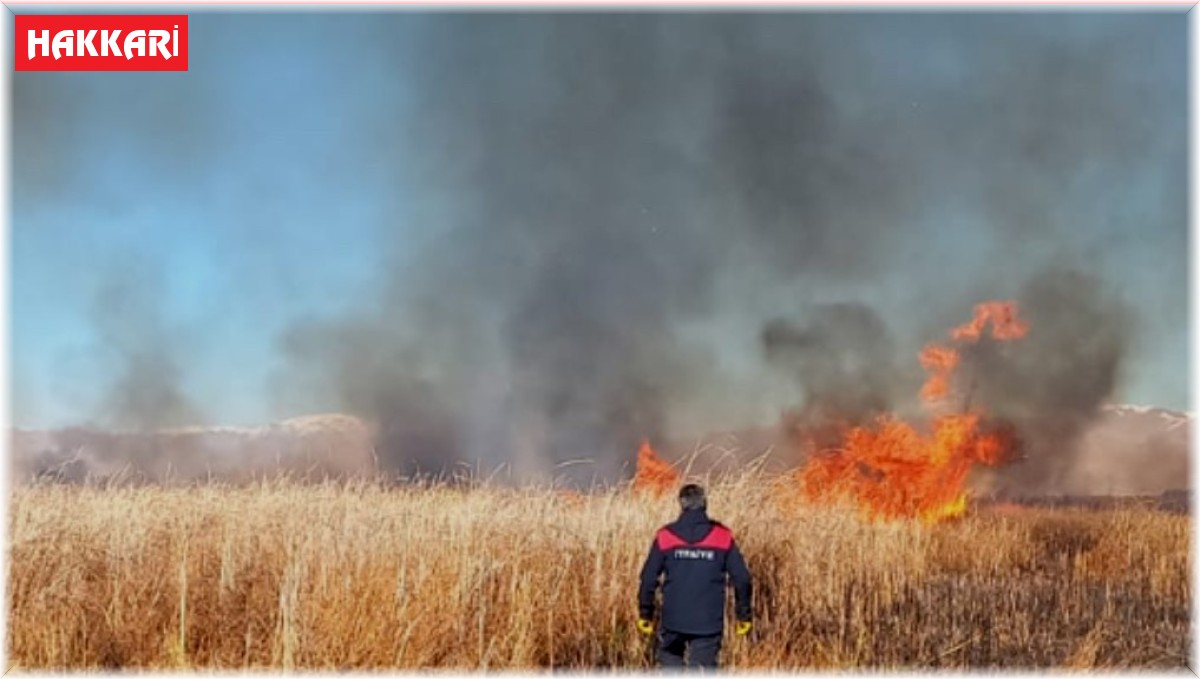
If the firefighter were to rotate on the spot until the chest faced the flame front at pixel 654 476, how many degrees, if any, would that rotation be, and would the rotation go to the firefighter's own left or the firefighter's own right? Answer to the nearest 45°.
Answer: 0° — they already face it

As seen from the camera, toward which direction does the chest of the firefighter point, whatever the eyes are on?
away from the camera
